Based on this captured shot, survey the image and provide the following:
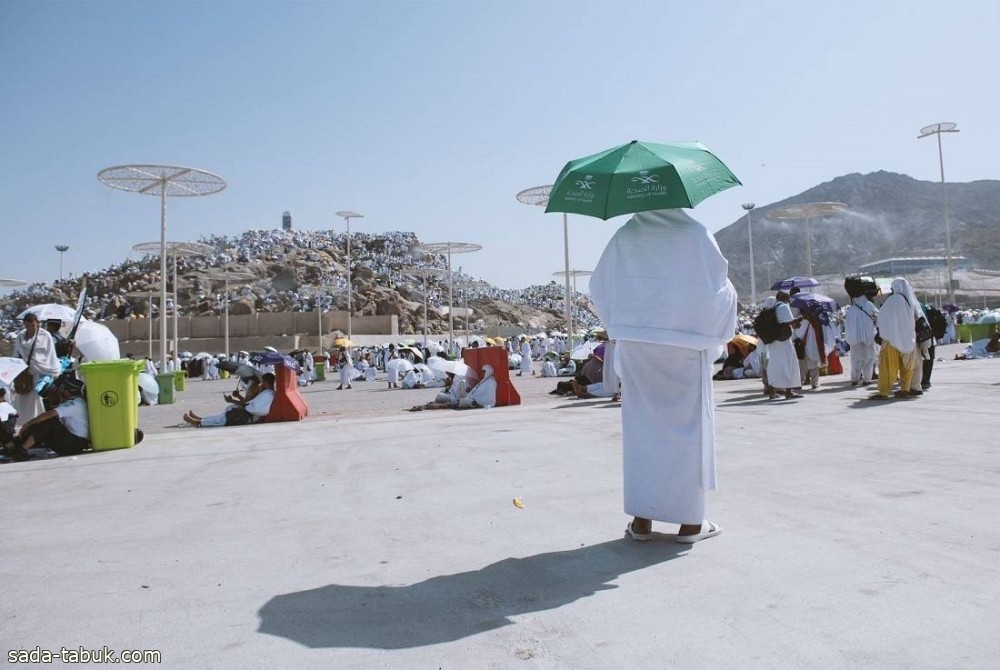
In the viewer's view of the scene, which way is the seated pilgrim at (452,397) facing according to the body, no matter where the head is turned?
to the viewer's left

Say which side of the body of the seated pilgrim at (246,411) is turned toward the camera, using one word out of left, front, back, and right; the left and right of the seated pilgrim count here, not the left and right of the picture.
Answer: left

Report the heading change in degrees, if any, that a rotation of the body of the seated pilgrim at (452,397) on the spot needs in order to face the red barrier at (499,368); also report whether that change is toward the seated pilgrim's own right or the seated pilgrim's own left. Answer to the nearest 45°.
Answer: approximately 180°

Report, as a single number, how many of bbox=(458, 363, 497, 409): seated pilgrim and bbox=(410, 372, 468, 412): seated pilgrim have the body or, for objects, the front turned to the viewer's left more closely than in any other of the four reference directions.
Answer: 2

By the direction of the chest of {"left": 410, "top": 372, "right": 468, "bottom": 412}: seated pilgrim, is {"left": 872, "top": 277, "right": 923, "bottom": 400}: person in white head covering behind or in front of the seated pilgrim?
behind

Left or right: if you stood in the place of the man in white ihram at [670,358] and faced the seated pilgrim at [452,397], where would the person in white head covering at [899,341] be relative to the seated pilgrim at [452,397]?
right

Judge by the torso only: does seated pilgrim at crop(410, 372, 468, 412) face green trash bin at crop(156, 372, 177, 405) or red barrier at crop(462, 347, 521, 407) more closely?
the green trash bin

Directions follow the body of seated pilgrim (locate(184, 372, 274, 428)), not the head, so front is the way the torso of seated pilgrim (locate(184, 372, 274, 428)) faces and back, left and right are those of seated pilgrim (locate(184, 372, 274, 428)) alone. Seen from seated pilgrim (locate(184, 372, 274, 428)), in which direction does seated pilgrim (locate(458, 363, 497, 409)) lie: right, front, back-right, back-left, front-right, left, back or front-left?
back

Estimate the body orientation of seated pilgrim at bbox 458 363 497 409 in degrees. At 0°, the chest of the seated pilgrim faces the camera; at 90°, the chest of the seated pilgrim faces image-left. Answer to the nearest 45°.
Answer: approximately 90°

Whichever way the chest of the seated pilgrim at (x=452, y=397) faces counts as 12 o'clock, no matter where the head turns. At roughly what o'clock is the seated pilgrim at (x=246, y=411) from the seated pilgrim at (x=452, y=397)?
the seated pilgrim at (x=246, y=411) is roughly at 11 o'clock from the seated pilgrim at (x=452, y=397).
